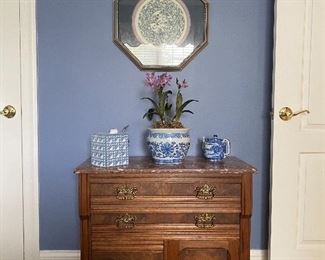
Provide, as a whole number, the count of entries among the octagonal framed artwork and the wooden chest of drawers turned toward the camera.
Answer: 2

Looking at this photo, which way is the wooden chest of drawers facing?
toward the camera

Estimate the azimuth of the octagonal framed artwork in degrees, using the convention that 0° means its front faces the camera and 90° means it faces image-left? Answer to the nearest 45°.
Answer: approximately 0°

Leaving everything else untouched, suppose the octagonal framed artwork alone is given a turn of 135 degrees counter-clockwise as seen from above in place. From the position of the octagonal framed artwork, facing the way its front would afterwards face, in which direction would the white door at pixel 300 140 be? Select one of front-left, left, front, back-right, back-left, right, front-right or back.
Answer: front-right

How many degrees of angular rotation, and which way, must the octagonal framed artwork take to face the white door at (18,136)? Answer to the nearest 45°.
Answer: approximately 90° to its right
